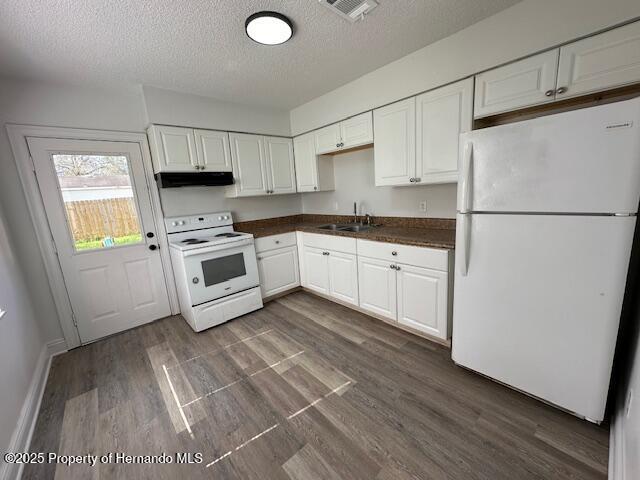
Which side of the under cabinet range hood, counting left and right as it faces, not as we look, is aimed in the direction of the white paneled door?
right

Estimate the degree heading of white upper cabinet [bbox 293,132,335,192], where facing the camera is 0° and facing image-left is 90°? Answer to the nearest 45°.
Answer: approximately 45°

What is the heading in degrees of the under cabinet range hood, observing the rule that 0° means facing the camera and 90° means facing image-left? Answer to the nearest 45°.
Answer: approximately 0°

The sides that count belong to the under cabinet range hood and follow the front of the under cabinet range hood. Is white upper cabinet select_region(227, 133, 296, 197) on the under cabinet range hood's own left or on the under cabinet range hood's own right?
on the under cabinet range hood's own left

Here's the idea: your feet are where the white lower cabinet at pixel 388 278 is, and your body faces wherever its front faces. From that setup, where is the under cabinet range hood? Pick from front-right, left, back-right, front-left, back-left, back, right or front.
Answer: front-right

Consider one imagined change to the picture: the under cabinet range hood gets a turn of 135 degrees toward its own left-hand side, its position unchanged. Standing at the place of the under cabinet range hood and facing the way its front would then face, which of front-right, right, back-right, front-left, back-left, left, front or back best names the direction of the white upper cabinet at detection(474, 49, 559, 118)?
right

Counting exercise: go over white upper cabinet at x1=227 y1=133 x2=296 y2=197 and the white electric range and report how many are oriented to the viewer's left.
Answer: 0

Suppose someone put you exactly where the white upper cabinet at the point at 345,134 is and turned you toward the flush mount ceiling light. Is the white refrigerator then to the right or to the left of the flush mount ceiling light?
left

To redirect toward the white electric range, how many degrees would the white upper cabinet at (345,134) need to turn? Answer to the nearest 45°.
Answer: approximately 45° to its right

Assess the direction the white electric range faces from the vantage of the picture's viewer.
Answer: facing the viewer and to the right of the viewer
